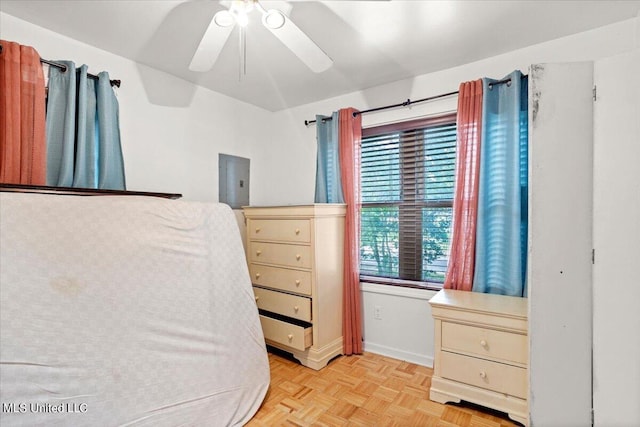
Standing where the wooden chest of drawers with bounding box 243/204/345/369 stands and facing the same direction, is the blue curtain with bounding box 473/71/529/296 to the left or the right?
on its left

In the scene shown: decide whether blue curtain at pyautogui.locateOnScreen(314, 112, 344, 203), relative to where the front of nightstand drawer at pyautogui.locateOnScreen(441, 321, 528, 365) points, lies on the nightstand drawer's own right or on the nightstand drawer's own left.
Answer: on the nightstand drawer's own right

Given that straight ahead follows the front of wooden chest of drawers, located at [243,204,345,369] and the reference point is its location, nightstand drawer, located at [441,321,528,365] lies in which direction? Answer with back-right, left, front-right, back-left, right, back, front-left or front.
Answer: left

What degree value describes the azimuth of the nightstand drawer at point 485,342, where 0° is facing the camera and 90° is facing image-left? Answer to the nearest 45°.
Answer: approximately 45°

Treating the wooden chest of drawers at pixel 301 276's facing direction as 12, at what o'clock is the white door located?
The white door is roughly at 9 o'clock from the wooden chest of drawers.

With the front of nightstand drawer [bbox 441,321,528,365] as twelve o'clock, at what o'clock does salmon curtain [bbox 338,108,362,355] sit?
The salmon curtain is roughly at 2 o'clock from the nightstand drawer.

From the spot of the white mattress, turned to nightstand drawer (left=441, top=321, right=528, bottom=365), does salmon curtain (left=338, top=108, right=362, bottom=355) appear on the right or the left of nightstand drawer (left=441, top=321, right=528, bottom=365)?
left

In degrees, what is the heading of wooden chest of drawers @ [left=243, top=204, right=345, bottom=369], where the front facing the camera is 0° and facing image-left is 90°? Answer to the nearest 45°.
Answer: approximately 45°

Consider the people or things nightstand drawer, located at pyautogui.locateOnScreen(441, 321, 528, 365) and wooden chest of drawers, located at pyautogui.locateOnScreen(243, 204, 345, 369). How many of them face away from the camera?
0
